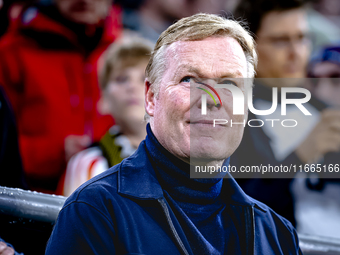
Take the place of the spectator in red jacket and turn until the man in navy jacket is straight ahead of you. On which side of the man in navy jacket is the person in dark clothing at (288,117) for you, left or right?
left

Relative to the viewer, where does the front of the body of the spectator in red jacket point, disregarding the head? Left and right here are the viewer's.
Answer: facing the viewer and to the right of the viewer

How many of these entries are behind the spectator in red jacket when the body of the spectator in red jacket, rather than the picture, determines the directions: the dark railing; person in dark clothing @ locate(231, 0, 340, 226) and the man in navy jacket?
0

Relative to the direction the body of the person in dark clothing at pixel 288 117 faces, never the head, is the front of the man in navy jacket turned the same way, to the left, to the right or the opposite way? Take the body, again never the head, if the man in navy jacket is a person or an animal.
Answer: the same way

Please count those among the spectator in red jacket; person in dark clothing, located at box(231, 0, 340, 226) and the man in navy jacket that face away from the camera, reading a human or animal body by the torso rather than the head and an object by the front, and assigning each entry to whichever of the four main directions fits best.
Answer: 0

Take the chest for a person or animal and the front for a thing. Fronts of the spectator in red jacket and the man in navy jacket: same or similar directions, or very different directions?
same or similar directions

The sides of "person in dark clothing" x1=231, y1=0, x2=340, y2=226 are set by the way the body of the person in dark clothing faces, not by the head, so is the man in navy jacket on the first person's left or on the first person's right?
on the first person's right

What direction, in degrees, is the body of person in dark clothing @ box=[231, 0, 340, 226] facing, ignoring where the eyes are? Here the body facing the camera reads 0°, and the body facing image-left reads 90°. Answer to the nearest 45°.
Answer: approximately 315°

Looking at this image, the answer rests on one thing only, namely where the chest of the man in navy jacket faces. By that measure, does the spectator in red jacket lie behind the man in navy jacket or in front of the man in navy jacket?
behind
